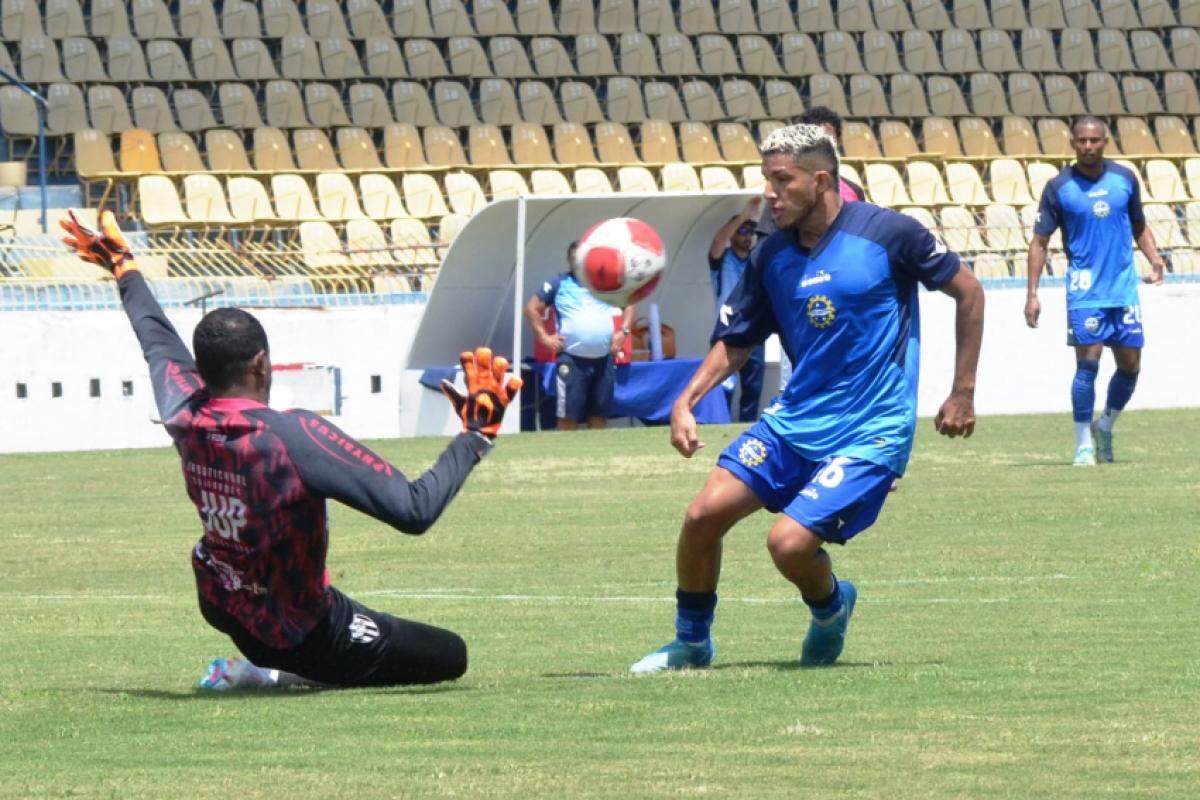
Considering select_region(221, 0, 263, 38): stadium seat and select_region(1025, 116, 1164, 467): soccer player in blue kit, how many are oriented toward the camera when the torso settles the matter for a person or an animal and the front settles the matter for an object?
2

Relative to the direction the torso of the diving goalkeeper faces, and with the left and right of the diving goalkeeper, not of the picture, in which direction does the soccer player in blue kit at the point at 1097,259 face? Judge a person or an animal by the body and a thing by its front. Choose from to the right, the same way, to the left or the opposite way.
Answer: the opposite way

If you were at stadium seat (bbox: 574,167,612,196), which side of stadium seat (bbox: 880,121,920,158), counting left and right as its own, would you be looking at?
right

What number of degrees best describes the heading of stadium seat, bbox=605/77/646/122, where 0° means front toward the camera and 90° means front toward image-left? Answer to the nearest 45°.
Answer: approximately 315°

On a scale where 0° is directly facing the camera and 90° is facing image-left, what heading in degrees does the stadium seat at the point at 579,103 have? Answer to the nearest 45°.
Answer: approximately 315°

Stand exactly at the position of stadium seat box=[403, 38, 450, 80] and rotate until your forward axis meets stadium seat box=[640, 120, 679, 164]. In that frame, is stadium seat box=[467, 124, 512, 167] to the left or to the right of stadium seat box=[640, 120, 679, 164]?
right

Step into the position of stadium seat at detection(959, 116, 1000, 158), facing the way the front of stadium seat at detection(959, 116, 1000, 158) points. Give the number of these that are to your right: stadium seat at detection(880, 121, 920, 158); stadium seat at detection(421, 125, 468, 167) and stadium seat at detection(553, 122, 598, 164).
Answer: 3

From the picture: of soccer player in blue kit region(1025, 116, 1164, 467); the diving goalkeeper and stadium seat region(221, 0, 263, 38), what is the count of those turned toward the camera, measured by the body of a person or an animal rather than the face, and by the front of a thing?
2

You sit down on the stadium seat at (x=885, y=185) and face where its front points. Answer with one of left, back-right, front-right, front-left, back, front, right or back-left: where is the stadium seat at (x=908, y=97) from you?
back-left

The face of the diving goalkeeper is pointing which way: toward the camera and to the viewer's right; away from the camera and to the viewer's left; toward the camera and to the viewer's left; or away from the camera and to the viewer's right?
away from the camera and to the viewer's right

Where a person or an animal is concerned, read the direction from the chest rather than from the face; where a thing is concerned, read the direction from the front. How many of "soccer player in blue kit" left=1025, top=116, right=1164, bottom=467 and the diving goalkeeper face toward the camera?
1

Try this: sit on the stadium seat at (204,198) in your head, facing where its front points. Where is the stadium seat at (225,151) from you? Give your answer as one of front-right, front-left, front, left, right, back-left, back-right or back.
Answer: back-left

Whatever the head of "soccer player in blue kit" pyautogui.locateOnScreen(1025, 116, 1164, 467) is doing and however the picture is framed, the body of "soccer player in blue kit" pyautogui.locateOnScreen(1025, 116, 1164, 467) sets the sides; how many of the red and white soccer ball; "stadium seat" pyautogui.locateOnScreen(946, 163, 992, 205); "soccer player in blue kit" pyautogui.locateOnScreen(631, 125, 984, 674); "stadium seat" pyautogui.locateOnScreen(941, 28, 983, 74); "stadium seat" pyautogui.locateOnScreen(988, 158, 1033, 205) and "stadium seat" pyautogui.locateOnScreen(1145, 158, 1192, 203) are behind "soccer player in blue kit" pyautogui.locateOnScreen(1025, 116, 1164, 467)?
4
